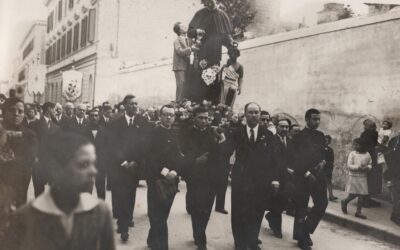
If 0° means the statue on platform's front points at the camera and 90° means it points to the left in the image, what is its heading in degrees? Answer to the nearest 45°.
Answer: approximately 0°

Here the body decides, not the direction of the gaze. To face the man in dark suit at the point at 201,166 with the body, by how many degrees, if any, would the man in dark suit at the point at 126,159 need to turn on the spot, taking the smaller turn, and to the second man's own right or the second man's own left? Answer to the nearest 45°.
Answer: approximately 45° to the second man's own left

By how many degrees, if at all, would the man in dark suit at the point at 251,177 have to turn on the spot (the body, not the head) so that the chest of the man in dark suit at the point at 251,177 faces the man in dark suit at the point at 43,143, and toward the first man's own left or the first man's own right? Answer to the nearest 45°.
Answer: approximately 90° to the first man's own right

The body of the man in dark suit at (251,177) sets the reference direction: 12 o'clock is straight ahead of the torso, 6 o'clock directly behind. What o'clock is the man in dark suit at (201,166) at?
the man in dark suit at (201,166) is roughly at 3 o'clock from the man in dark suit at (251,177).

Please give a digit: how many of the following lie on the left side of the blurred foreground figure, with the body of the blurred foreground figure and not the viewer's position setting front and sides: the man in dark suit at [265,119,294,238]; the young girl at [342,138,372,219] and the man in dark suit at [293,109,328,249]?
3

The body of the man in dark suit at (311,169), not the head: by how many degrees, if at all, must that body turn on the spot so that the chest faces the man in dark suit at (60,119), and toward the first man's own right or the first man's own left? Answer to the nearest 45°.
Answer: approximately 135° to the first man's own right
